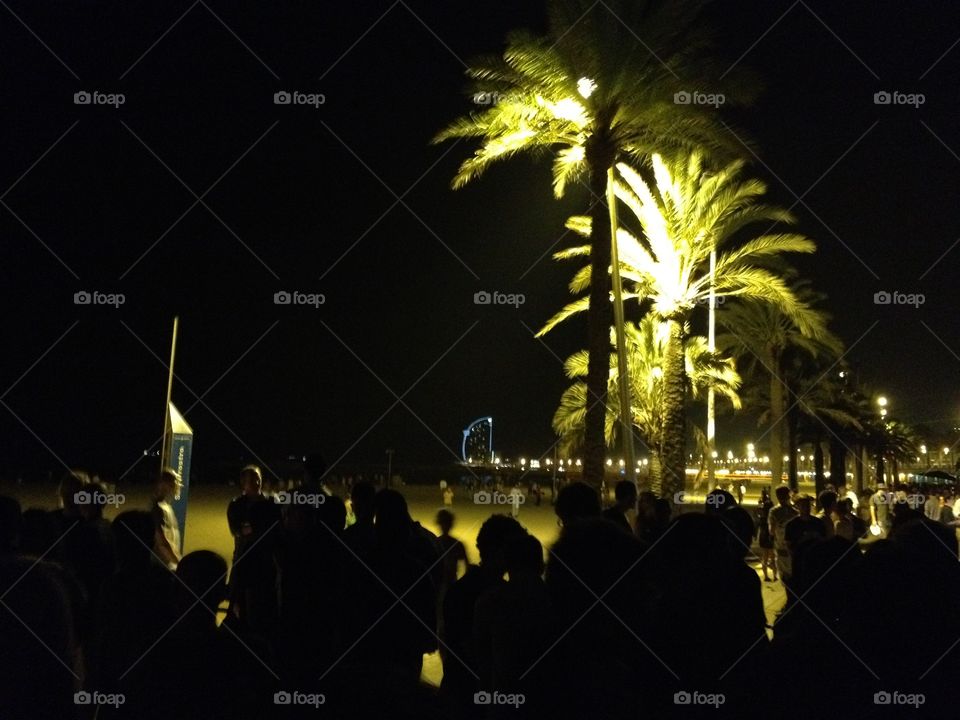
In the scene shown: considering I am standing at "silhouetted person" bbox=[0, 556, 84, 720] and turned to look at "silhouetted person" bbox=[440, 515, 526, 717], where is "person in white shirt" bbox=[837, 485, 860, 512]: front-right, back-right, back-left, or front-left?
front-left

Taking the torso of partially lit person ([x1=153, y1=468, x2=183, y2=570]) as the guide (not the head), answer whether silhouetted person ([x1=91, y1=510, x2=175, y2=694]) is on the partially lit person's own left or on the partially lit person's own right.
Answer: on the partially lit person's own right

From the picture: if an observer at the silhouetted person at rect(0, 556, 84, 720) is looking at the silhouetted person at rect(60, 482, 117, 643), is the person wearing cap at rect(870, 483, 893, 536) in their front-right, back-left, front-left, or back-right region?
front-right

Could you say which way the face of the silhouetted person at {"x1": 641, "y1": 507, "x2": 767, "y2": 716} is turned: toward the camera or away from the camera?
away from the camera

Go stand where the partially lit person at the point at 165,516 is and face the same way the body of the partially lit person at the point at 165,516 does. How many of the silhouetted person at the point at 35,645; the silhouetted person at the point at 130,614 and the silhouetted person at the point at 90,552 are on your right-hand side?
3
